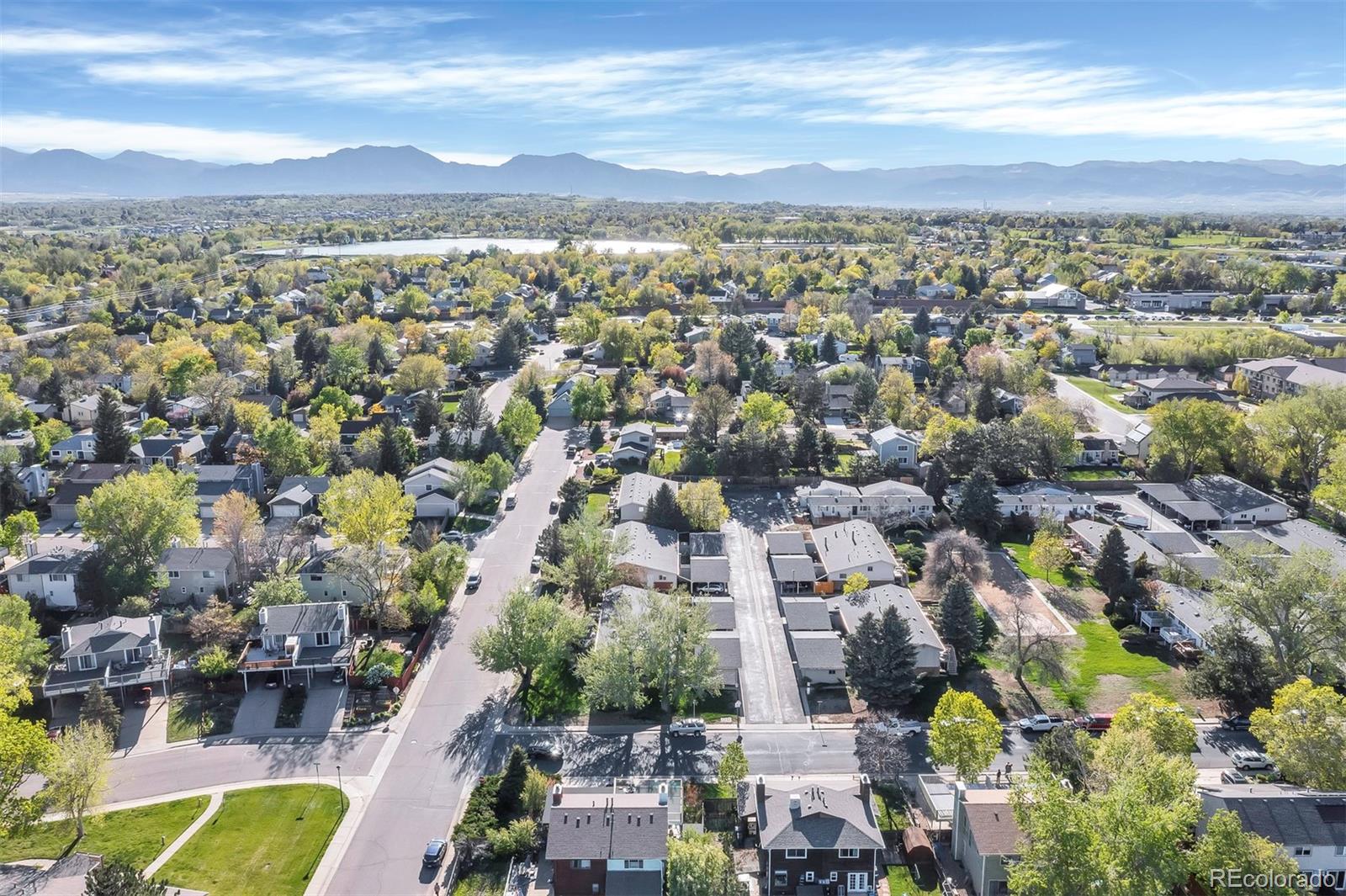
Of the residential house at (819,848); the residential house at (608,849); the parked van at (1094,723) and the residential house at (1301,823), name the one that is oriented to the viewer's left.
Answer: the parked van

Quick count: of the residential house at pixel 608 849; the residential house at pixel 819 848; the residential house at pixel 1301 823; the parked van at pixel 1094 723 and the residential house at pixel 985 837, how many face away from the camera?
4

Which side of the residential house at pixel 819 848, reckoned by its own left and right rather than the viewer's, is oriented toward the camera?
back

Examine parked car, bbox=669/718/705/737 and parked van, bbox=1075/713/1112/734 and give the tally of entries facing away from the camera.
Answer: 0

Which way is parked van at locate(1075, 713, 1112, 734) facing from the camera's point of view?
to the viewer's left

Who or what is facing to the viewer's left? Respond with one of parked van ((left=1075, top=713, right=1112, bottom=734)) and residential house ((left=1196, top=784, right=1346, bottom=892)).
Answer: the parked van

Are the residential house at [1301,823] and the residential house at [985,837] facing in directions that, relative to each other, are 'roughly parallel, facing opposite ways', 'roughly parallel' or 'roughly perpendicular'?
roughly parallel

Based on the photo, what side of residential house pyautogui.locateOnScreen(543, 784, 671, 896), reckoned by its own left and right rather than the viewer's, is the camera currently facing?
back

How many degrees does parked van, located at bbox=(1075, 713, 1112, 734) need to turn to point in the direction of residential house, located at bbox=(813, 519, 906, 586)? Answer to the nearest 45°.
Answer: approximately 45° to its right

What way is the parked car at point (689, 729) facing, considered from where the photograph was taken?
facing to the left of the viewer

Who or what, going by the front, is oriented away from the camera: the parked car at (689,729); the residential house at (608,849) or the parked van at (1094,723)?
the residential house

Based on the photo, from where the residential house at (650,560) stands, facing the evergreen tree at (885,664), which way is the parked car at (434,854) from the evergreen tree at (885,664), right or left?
right

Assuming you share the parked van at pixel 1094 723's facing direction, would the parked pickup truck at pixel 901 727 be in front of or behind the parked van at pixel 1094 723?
in front

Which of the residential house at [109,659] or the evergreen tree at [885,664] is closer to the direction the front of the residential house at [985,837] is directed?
the evergreen tree

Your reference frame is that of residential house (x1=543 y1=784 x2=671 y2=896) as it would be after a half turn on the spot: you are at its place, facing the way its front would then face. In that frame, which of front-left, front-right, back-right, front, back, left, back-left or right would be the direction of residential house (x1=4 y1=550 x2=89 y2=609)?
back-right

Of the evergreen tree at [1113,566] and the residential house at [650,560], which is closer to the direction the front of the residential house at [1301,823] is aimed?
the evergreen tree

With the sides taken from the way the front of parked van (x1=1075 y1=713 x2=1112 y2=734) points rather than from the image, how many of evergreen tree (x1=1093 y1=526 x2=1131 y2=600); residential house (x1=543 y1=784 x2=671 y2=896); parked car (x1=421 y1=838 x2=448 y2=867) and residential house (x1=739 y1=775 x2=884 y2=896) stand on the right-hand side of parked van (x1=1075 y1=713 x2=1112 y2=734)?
1

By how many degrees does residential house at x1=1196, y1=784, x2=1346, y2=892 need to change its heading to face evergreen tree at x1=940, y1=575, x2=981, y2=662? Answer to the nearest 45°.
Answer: approximately 45° to its left
